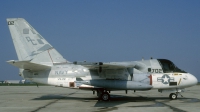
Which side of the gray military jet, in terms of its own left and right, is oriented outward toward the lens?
right
